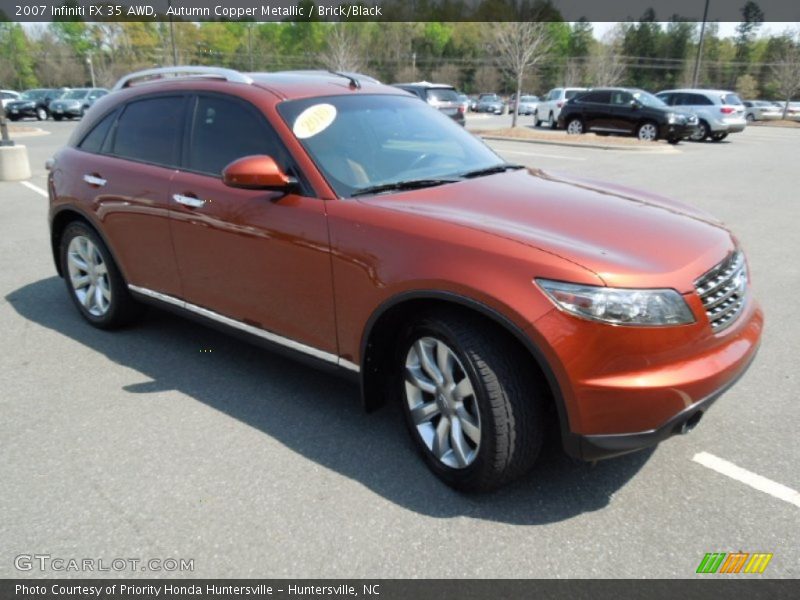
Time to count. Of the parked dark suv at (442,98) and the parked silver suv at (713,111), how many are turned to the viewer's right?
0

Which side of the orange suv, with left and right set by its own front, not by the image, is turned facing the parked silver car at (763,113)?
left

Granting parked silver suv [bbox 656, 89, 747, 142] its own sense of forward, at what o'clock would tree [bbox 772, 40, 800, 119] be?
The tree is roughly at 2 o'clock from the parked silver suv.

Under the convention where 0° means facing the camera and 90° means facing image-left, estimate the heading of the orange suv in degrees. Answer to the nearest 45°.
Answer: approximately 315°

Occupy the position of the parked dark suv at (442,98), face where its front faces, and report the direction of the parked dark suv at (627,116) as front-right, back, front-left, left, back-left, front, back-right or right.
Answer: back-right

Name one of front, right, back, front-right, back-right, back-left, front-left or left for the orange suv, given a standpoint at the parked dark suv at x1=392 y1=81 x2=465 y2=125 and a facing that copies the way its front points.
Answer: back-left

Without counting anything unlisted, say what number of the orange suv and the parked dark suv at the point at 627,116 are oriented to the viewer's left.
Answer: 0

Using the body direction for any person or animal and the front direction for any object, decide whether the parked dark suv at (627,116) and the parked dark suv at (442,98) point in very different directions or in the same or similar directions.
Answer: very different directions

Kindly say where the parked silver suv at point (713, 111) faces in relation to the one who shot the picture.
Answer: facing away from the viewer and to the left of the viewer

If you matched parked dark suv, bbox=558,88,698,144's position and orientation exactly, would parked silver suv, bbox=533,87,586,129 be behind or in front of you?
behind

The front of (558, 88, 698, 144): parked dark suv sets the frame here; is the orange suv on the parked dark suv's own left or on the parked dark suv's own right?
on the parked dark suv's own right

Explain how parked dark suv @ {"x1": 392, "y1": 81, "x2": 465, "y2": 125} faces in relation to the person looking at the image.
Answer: facing away from the viewer and to the left of the viewer

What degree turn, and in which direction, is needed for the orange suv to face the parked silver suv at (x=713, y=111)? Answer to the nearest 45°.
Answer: approximately 90° to its left

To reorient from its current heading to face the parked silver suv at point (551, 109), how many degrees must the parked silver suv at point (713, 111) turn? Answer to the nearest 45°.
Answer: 0° — it already faces it
